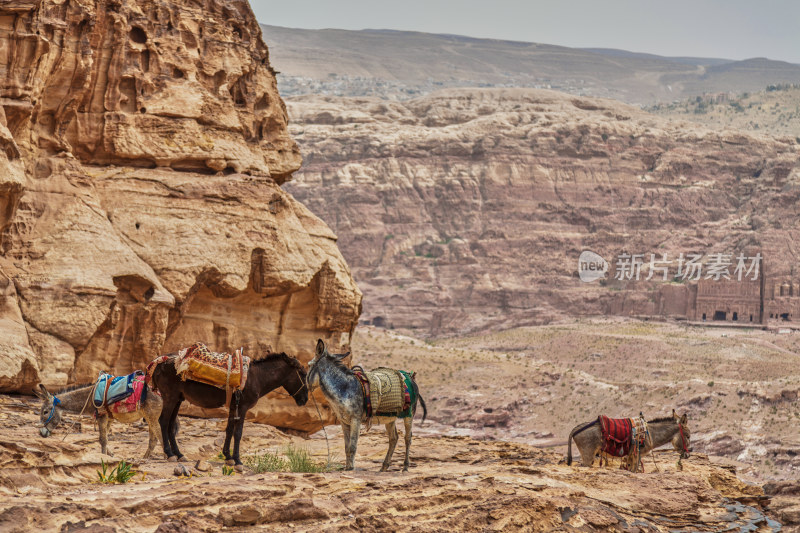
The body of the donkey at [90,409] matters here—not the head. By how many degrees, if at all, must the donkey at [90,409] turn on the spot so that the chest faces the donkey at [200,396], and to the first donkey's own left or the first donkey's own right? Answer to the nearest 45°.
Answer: approximately 135° to the first donkey's own left

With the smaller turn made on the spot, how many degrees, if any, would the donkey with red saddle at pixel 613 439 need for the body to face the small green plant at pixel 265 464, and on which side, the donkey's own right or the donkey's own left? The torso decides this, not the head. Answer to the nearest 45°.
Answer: approximately 135° to the donkey's own right

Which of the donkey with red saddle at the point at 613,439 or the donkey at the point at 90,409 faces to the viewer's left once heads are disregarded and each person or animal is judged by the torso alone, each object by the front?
the donkey

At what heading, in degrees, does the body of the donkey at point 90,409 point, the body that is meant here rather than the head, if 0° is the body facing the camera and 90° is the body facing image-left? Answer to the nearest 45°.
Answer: approximately 90°

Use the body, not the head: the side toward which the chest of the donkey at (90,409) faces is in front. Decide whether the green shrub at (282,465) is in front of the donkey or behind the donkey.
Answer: behind

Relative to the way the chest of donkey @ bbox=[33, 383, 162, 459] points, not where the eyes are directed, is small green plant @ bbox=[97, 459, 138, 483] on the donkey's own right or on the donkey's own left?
on the donkey's own left

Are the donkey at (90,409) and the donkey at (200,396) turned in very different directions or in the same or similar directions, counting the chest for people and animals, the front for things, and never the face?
very different directions

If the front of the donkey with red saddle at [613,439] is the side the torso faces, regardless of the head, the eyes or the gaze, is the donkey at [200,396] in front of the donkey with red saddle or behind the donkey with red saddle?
behind

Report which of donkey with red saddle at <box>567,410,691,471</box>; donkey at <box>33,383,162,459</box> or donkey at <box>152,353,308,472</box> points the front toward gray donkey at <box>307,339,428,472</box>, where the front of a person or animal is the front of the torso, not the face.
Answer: donkey at <box>152,353,308,472</box>

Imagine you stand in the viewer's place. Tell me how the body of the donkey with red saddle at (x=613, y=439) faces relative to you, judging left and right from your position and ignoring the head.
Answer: facing to the right of the viewer

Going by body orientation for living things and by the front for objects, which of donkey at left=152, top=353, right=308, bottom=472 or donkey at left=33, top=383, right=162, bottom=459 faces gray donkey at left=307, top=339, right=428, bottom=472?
donkey at left=152, top=353, right=308, bottom=472

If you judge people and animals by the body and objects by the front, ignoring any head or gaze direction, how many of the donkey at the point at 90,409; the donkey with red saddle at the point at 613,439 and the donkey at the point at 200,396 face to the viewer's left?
1

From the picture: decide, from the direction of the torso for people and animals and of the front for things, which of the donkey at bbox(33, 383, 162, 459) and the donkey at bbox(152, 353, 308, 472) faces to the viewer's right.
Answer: the donkey at bbox(152, 353, 308, 472)

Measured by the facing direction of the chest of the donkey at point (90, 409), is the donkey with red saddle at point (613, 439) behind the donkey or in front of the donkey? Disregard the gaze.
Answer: behind

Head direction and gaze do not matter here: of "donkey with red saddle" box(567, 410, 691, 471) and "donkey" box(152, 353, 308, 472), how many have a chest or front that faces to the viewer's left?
0

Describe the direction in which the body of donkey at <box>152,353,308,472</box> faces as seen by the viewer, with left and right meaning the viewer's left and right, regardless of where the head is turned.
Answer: facing to the right of the viewer
